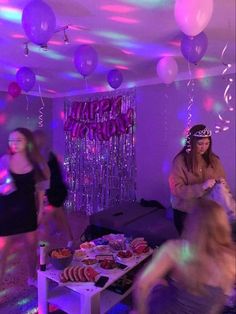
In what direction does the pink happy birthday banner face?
toward the camera

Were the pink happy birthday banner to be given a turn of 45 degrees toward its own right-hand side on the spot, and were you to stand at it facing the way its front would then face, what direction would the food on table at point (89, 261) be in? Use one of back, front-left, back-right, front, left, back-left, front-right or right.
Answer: front-left

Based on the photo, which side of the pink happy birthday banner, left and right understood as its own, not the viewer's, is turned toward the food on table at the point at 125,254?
front

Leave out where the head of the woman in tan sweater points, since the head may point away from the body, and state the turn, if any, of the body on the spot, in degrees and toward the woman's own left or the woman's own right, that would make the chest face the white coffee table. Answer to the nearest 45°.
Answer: approximately 90° to the woman's own right

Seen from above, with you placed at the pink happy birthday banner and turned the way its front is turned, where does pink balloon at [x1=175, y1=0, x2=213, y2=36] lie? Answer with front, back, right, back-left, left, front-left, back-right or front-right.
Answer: front

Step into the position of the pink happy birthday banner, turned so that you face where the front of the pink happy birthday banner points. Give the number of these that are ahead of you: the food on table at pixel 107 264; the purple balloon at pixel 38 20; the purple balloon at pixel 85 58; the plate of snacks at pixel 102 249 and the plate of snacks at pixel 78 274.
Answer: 5

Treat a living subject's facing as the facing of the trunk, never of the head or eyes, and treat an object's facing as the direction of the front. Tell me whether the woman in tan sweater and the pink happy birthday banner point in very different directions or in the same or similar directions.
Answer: same or similar directions

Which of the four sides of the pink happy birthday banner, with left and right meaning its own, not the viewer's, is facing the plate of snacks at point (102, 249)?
front

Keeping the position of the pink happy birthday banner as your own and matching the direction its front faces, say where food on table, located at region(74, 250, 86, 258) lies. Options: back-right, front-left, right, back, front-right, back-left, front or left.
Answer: front

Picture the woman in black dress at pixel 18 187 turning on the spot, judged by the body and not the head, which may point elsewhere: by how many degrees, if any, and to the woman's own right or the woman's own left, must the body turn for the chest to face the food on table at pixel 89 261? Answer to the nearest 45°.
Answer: approximately 90° to the woman's own left

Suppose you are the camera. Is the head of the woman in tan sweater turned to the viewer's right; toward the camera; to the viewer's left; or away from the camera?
toward the camera
